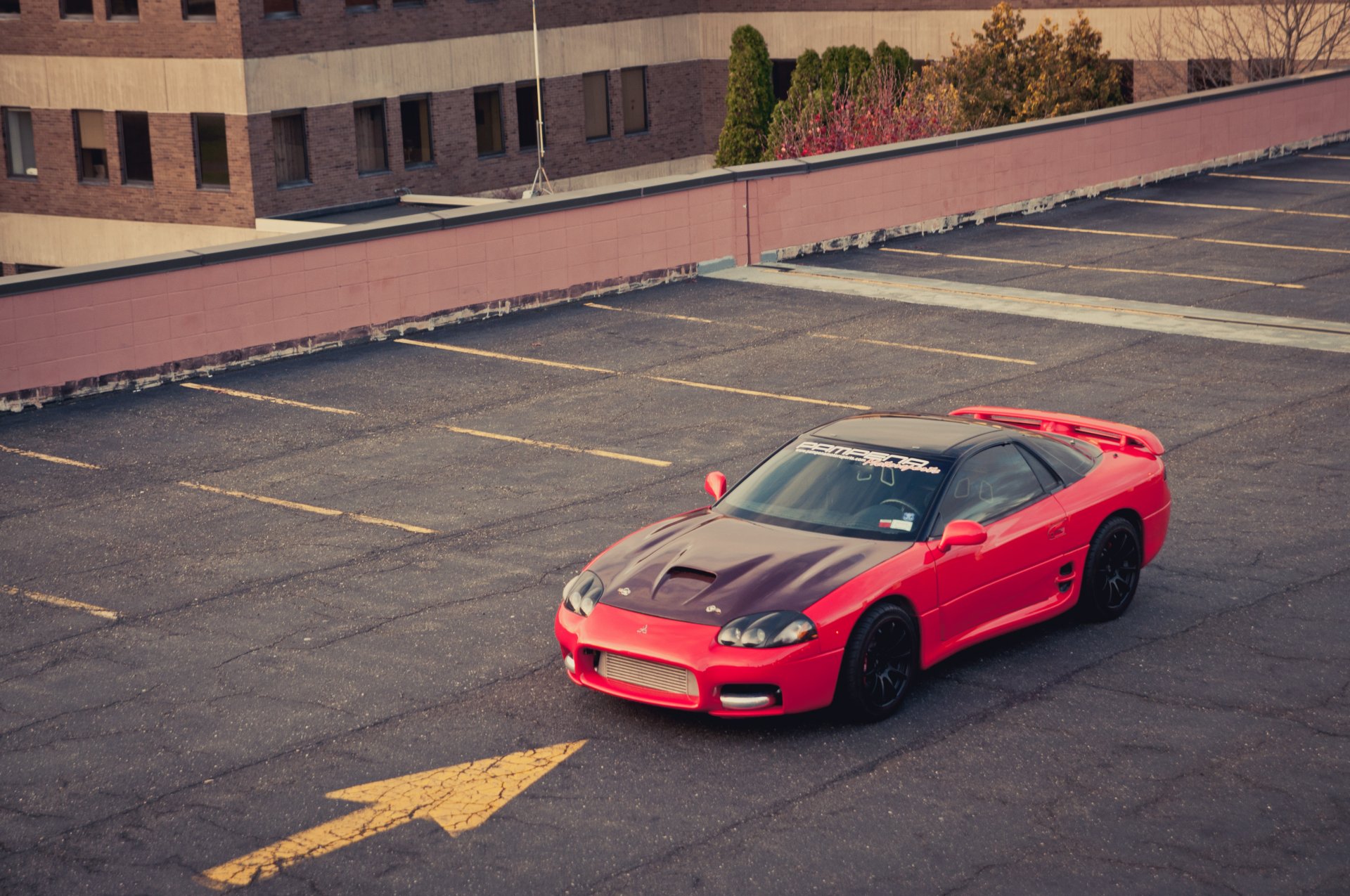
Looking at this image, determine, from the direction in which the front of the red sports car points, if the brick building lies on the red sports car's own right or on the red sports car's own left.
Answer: on the red sports car's own right

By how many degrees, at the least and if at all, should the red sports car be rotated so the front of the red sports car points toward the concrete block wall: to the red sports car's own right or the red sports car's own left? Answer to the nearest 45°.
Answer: approximately 135° to the red sports car's own right

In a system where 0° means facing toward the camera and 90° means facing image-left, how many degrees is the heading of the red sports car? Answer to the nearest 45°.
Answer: approximately 45°

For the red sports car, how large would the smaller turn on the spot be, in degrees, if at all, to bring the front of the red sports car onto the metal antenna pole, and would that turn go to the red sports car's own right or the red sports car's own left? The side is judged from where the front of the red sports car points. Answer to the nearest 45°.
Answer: approximately 135° to the red sports car's own right
